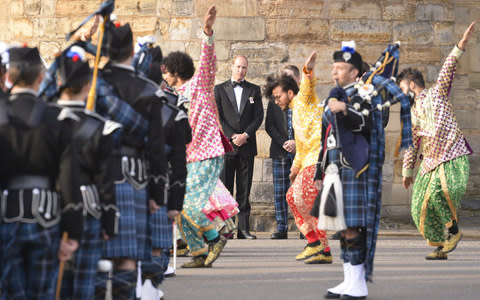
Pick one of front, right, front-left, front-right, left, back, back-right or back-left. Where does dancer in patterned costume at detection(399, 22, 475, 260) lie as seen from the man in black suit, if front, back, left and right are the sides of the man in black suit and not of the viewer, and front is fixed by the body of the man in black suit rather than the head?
front-left

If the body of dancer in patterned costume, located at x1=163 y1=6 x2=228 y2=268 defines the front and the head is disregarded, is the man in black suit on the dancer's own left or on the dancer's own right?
on the dancer's own right

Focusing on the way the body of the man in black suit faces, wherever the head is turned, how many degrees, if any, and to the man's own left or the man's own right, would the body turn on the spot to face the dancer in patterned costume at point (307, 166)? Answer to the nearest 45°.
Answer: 0° — they already face them

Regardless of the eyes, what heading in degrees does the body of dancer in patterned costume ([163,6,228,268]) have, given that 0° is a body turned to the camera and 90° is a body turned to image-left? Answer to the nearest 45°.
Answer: approximately 90°

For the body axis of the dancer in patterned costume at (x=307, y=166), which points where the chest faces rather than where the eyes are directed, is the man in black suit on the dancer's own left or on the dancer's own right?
on the dancer's own right

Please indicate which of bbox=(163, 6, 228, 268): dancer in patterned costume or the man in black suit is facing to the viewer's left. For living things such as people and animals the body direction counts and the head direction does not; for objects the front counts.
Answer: the dancer in patterned costume

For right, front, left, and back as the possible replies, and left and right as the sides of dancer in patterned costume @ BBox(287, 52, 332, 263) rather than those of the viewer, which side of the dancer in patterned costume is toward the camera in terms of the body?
left

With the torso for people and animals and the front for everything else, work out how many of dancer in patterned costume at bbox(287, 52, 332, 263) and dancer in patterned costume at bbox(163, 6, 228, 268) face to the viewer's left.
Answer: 2
